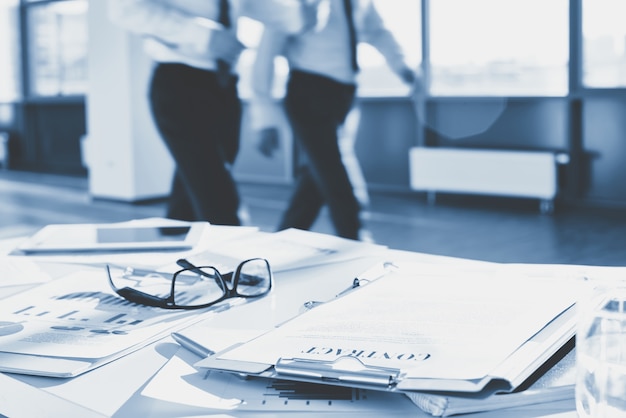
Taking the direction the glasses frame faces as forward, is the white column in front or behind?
behind

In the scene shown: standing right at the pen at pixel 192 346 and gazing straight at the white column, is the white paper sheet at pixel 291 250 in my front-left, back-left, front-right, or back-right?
front-right

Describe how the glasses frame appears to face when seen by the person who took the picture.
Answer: facing the viewer and to the right of the viewer

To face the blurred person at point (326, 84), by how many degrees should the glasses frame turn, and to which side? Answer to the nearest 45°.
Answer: approximately 135° to its left

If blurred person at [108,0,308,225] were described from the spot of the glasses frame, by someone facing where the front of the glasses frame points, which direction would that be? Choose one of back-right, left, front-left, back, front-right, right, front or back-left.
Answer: back-left
